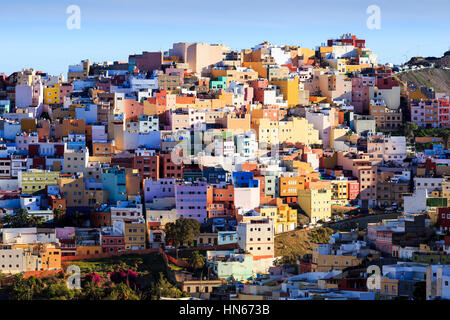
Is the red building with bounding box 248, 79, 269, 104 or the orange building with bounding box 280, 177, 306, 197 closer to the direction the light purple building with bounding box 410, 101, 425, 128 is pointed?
the orange building

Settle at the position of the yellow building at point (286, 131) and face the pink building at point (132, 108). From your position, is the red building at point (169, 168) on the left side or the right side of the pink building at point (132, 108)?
left

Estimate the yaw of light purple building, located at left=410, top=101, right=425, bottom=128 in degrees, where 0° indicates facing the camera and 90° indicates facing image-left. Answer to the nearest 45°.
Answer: approximately 0°

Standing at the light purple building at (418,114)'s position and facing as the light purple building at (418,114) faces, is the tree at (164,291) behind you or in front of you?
in front

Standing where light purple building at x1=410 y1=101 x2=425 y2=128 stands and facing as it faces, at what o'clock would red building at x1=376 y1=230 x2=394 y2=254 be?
The red building is roughly at 12 o'clock from the light purple building.

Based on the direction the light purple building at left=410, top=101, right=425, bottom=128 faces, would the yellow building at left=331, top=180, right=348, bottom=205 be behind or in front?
in front

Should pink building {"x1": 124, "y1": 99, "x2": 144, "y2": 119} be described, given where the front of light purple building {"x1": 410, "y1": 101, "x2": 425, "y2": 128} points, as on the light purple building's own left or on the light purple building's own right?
on the light purple building's own right

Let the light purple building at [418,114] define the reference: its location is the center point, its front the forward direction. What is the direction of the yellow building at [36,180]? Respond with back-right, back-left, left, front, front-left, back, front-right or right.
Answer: front-right

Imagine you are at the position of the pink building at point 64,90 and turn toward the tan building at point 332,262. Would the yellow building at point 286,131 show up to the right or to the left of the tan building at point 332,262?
left
